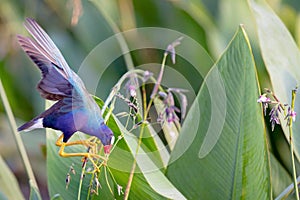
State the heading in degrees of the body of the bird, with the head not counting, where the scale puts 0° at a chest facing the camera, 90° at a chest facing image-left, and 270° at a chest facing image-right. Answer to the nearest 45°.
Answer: approximately 270°
